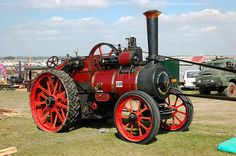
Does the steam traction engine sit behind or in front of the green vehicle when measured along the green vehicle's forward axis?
in front

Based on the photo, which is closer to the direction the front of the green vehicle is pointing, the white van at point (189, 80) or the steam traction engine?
the steam traction engine

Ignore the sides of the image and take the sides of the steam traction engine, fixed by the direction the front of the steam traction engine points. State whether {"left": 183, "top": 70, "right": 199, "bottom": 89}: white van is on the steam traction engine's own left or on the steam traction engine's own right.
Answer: on the steam traction engine's own left

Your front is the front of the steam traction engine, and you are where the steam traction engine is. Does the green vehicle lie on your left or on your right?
on your left

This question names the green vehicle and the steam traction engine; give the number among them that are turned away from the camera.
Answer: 0

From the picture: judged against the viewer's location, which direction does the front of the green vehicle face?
facing the viewer and to the left of the viewer
